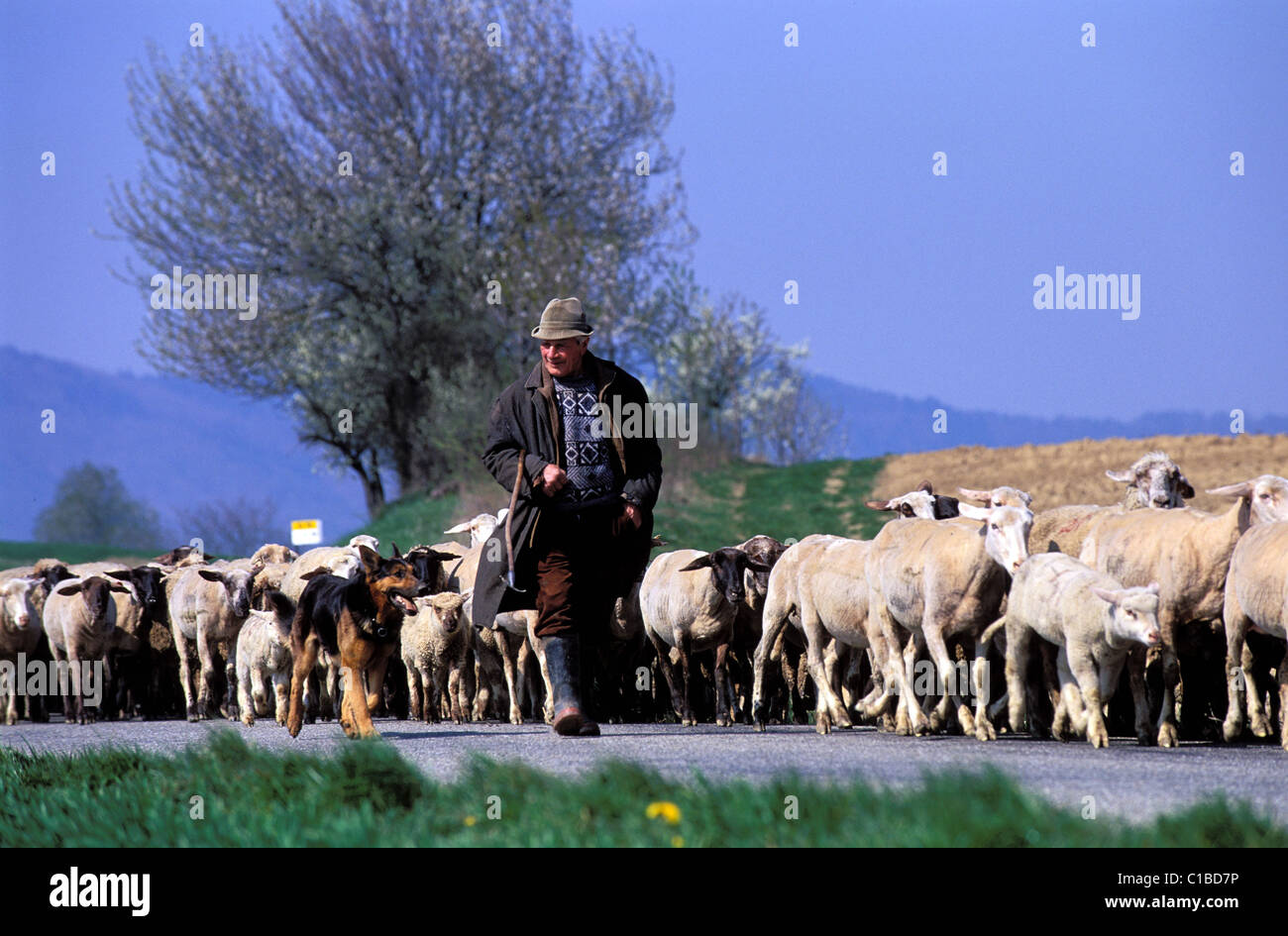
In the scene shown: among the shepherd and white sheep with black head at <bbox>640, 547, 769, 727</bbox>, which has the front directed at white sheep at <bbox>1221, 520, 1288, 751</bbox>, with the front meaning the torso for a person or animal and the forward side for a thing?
white sheep with black head at <bbox>640, 547, 769, 727</bbox>

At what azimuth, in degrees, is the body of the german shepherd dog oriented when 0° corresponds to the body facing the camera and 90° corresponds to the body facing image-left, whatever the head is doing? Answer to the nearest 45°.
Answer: approximately 315°

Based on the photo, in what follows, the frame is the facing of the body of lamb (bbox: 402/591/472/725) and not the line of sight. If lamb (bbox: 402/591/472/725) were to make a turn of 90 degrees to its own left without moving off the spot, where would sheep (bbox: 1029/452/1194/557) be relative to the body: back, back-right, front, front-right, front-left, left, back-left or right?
front

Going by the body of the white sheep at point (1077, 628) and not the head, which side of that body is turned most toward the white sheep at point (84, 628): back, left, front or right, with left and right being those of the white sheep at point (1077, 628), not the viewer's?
back

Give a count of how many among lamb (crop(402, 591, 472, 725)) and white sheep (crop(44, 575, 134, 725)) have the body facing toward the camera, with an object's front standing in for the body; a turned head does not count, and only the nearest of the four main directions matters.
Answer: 2

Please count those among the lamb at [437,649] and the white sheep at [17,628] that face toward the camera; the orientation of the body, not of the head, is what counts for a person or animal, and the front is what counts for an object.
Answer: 2

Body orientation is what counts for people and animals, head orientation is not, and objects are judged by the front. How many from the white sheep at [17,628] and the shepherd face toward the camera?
2

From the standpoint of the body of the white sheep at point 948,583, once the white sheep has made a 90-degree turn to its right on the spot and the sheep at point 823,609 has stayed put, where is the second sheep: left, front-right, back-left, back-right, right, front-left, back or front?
right

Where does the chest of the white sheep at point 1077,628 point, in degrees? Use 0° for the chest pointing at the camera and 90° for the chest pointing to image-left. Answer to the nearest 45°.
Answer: approximately 315°

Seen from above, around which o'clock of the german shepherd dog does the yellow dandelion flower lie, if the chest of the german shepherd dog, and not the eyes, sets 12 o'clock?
The yellow dandelion flower is roughly at 1 o'clock from the german shepherd dog.

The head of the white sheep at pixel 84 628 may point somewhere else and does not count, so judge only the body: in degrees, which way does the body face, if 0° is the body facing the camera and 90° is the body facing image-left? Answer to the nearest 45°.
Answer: approximately 0°
